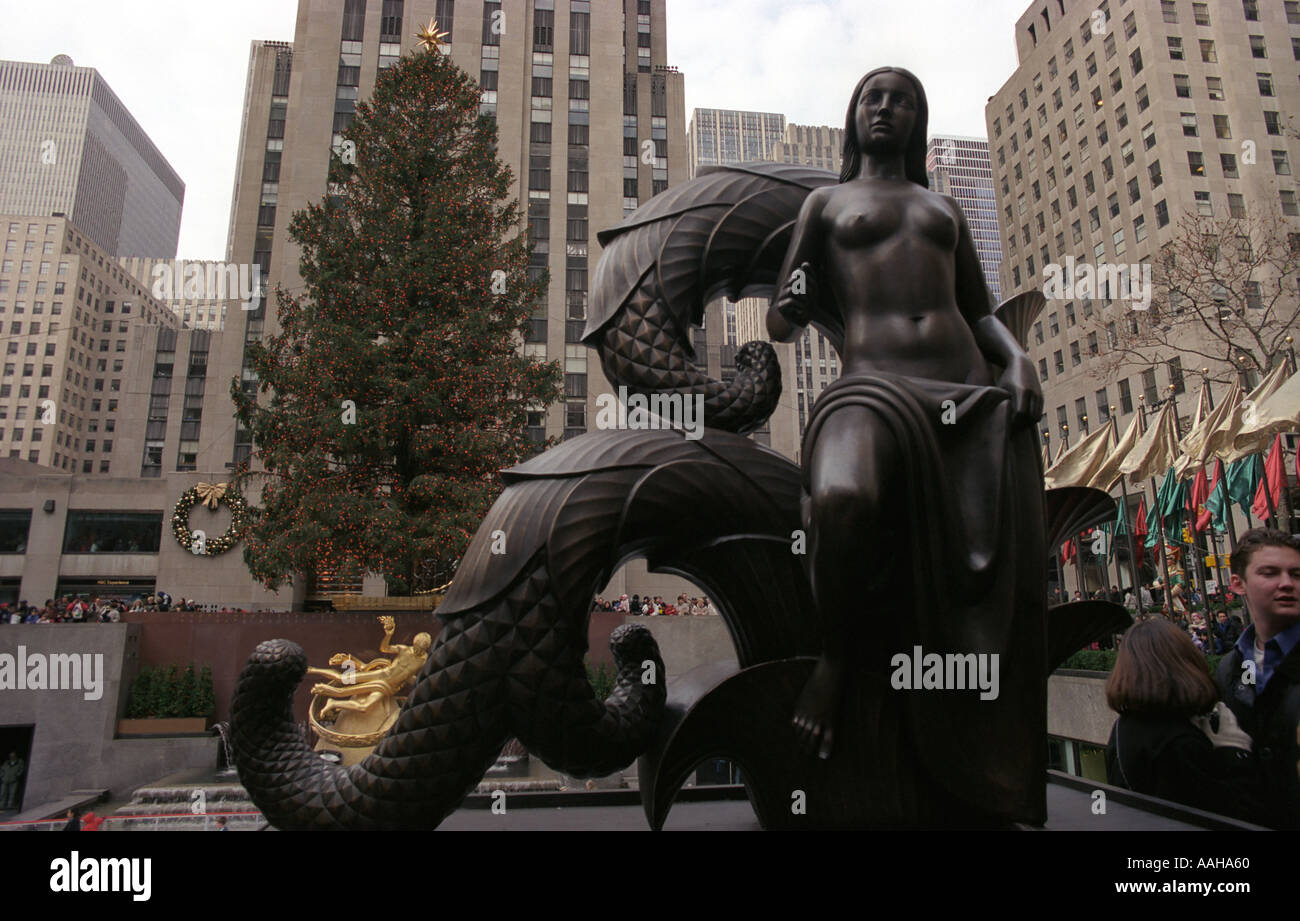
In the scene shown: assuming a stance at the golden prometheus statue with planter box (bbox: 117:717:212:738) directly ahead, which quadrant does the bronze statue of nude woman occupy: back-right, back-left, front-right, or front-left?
back-left

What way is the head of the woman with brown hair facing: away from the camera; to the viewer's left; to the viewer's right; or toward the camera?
away from the camera

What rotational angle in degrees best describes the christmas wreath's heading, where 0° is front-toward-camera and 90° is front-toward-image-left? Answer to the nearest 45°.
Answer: approximately 0°

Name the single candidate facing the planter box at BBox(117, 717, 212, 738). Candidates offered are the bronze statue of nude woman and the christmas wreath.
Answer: the christmas wreath

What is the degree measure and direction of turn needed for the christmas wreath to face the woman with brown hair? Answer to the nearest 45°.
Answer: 0° — it already faces them

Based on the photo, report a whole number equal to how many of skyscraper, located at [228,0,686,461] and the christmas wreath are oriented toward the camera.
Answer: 2

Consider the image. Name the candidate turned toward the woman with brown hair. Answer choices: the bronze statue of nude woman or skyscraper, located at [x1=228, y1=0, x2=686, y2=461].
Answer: the skyscraper

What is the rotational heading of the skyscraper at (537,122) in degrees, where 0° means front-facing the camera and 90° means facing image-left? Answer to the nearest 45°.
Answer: approximately 0°

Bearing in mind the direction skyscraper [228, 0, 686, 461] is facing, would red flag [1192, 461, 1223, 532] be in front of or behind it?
in front

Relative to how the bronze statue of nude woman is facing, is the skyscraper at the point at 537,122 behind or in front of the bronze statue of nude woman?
behind

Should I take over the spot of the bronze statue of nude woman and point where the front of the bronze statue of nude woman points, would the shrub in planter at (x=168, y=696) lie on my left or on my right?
on my right
